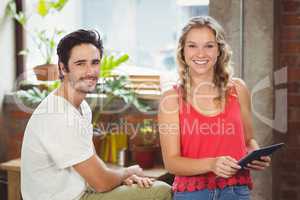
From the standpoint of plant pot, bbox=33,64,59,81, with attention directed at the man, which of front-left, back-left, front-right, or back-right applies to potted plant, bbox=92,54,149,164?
front-left

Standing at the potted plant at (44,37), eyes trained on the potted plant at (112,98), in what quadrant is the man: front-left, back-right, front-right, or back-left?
front-right

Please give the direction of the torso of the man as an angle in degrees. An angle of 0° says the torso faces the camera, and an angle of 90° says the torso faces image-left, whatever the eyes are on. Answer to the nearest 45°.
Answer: approximately 270°

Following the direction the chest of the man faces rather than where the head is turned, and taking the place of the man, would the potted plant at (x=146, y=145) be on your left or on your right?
on your left

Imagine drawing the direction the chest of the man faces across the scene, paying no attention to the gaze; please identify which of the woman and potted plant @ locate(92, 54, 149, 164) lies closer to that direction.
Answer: the woman

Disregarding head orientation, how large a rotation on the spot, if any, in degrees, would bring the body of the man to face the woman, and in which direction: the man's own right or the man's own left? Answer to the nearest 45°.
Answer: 0° — they already face them

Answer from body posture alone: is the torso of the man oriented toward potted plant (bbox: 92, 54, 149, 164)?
no

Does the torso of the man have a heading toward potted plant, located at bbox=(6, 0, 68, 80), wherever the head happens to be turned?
no

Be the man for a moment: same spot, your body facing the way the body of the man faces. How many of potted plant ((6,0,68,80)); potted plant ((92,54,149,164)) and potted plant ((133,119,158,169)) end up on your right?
0

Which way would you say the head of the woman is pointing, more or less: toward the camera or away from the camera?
toward the camera

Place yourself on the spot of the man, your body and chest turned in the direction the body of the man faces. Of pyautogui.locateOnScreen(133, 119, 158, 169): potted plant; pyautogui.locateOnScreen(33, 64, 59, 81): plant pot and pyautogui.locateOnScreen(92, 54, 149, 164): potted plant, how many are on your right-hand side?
0

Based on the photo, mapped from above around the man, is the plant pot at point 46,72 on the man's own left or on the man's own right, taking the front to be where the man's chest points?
on the man's own left

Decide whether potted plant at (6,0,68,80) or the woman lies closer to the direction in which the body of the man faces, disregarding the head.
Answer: the woman
